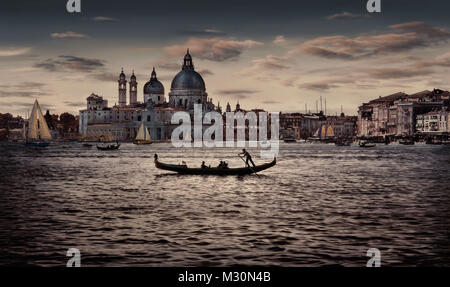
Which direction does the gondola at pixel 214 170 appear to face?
to the viewer's left
